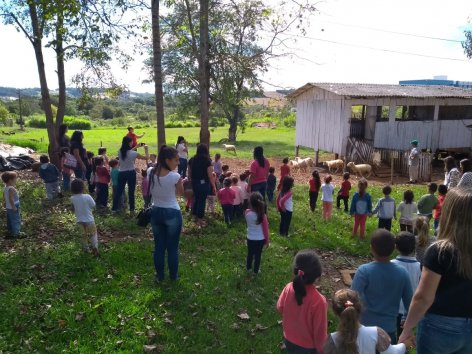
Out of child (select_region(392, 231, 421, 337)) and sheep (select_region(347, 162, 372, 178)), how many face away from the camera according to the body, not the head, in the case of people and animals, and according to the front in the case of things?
1

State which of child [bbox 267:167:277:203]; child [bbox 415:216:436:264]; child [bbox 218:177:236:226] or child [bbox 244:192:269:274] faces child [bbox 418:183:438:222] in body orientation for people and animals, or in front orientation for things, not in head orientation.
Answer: child [bbox 415:216:436:264]

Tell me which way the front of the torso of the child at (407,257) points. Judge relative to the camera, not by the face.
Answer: away from the camera

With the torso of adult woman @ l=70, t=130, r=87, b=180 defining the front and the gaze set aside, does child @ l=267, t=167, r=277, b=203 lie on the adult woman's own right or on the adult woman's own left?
on the adult woman's own right

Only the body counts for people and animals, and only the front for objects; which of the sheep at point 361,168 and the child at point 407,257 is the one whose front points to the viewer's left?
the sheep

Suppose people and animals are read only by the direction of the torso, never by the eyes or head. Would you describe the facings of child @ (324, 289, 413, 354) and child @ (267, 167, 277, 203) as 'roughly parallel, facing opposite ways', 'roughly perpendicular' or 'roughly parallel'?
roughly parallel

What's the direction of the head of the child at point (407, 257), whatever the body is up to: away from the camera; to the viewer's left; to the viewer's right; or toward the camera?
away from the camera

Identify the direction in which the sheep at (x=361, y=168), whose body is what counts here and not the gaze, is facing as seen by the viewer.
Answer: to the viewer's left

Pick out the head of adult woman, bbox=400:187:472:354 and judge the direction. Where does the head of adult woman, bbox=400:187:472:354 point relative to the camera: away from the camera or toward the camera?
away from the camera

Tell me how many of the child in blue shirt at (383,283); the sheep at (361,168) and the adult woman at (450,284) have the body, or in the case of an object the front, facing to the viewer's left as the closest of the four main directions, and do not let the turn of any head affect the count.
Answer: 1

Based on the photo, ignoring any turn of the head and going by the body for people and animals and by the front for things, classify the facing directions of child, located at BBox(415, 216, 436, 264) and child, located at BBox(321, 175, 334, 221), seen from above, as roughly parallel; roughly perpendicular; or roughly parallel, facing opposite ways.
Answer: roughly parallel

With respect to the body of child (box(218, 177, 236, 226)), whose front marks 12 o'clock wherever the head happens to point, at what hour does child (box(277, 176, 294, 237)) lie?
child (box(277, 176, 294, 237)) is roughly at 4 o'clock from child (box(218, 177, 236, 226)).

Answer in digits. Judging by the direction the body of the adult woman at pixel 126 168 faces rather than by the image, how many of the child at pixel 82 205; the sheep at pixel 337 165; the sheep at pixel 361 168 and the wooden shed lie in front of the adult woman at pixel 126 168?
3

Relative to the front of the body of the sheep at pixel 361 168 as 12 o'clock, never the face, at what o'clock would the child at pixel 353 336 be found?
The child is roughly at 9 o'clock from the sheep.
